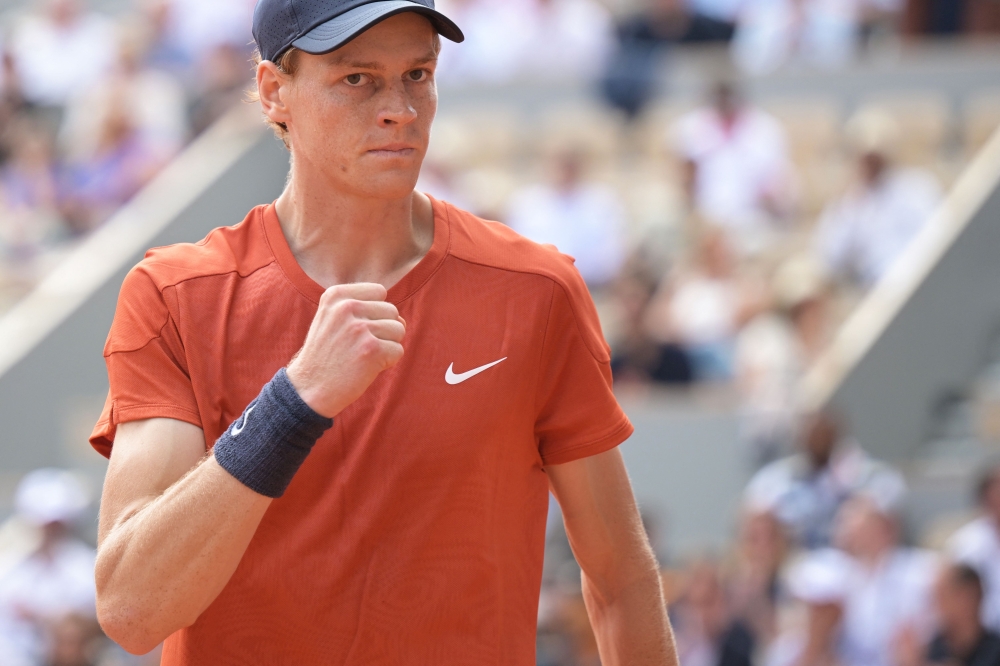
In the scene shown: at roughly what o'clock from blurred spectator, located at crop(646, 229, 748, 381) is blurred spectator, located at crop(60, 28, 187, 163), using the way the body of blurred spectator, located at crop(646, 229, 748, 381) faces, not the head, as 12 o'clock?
blurred spectator, located at crop(60, 28, 187, 163) is roughly at 4 o'clock from blurred spectator, located at crop(646, 229, 748, 381).

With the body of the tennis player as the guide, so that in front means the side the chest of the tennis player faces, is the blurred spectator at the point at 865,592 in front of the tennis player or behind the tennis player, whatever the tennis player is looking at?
behind

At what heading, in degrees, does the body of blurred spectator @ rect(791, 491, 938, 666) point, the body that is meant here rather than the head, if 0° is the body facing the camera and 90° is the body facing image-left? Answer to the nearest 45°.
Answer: approximately 0°

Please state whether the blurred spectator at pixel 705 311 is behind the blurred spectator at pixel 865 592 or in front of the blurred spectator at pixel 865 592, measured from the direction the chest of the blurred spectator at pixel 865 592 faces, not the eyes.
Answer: behind

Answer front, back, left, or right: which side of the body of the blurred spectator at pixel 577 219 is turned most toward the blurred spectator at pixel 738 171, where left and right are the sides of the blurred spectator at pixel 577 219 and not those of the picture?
left

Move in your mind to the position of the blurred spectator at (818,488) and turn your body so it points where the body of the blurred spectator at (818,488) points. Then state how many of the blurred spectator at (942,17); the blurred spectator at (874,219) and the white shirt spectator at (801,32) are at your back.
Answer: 3
